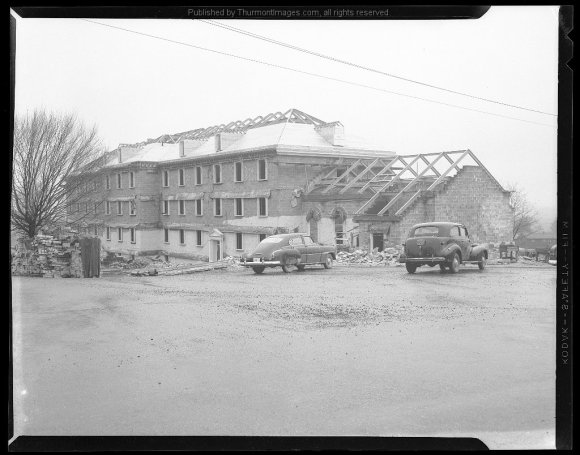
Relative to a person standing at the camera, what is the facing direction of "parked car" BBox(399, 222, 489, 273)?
facing away from the viewer and to the right of the viewer

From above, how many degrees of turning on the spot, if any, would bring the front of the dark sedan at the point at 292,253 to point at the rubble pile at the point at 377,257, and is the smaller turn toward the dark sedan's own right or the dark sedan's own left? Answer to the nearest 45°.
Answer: approximately 45° to the dark sedan's own right

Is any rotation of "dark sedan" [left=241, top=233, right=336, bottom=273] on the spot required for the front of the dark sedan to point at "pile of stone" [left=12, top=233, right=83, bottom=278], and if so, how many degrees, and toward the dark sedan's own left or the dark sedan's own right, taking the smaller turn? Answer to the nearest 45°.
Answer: approximately 135° to the dark sedan's own left

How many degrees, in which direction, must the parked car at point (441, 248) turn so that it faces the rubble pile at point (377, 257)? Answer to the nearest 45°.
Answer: approximately 135° to its left

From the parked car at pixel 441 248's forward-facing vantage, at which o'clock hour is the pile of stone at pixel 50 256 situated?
The pile of stone is roughly at 7 o'clock from the parked car.

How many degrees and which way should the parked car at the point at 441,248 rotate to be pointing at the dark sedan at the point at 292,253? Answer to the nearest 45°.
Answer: approximately 135° to its left

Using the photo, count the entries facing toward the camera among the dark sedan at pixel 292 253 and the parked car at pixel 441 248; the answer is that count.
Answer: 0

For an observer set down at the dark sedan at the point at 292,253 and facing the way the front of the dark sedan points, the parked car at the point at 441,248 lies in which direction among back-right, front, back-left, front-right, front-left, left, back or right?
front-right

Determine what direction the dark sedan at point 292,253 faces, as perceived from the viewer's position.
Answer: facing away from the viewer and to the right of the viewer
